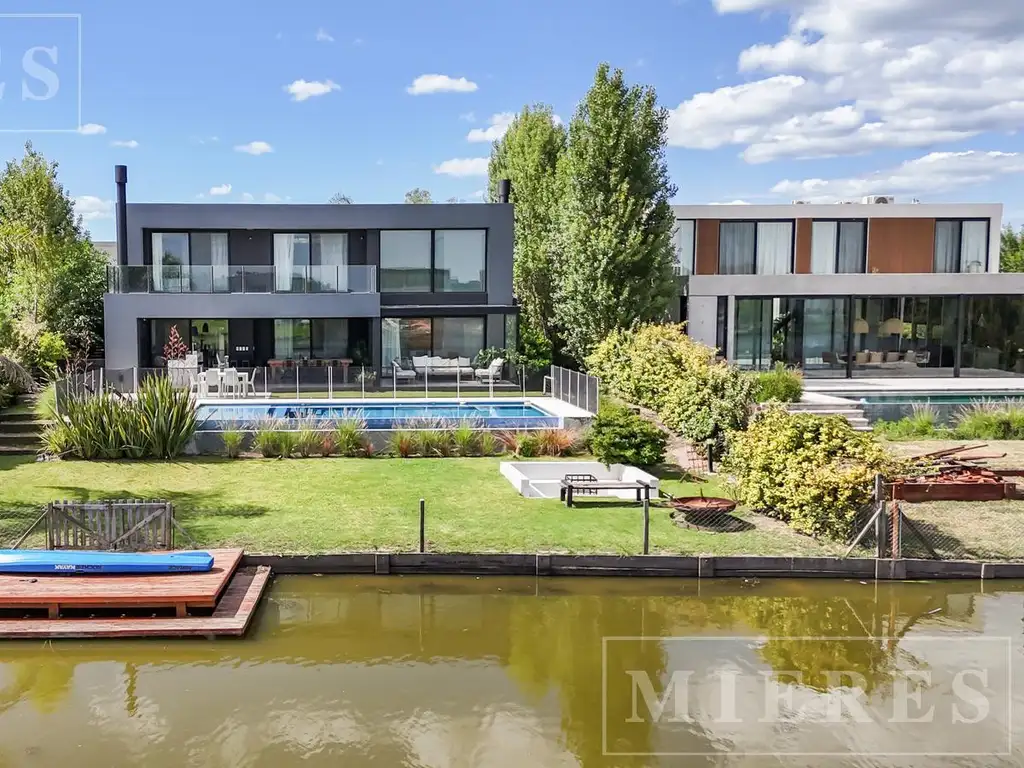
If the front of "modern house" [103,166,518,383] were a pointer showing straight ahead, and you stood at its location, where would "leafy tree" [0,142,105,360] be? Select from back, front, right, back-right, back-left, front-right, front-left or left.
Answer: right

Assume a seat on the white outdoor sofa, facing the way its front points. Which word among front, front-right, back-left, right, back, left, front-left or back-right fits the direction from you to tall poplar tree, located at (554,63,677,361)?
left

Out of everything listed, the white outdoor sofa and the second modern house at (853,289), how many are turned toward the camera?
2

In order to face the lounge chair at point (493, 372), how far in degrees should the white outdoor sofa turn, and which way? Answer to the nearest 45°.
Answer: approximately 45° to its left

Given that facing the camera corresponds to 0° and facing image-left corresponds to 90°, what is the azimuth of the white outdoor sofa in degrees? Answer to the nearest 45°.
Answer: approximately 0°

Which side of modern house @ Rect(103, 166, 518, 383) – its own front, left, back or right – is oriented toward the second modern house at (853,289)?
left

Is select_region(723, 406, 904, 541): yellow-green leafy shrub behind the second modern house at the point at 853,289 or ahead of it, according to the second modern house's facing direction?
ahead

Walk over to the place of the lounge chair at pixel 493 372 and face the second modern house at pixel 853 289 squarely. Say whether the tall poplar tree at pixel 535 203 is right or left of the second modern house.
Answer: left
